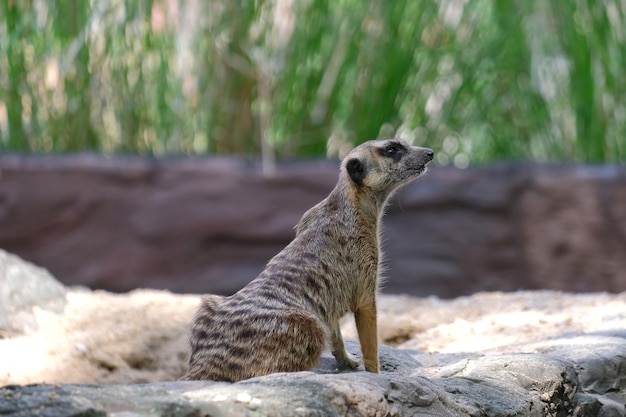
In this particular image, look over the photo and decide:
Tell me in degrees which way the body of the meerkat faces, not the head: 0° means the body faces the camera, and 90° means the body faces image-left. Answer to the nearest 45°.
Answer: approximately 270°

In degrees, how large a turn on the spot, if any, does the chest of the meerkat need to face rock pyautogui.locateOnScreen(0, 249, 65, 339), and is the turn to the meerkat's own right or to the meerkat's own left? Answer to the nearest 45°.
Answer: approximately 135° to the meerkat's own left
